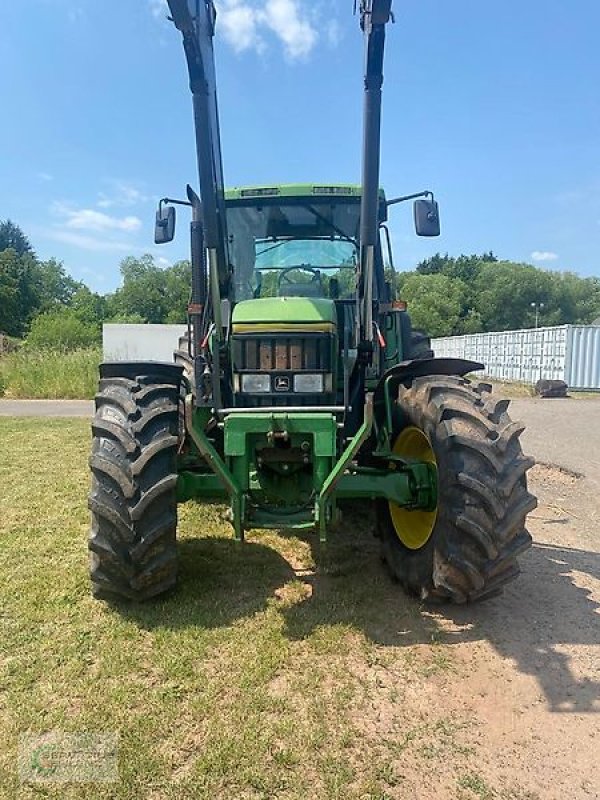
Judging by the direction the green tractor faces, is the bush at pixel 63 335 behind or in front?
behind

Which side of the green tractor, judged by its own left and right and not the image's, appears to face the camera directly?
front
